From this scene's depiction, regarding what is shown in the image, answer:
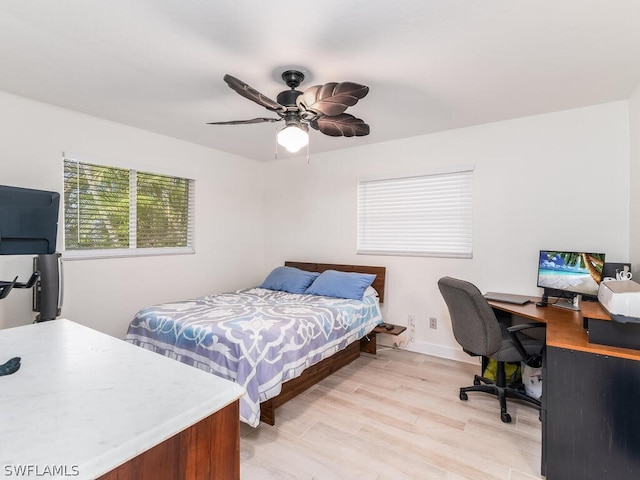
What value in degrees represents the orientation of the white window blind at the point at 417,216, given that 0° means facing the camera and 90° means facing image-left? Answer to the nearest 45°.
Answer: approximately 45°

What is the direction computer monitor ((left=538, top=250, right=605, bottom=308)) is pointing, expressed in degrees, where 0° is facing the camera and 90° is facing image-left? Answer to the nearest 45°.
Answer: approximately 45°

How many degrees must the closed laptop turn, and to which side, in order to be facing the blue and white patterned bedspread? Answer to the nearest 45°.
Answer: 0° — it already faces it

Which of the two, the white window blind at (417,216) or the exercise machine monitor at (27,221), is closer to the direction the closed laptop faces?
the exercise machine monitor

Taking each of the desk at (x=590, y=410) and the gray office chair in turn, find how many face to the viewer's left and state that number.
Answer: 1

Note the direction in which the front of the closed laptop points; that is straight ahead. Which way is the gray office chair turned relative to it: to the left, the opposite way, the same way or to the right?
the opposite way

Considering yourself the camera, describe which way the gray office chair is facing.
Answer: facing away from the viewer and to the right of the viewer

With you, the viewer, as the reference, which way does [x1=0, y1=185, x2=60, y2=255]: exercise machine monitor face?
facing away from the viewer and to the left of the viewer

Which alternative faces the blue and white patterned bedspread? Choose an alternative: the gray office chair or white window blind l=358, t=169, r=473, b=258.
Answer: the white window blind

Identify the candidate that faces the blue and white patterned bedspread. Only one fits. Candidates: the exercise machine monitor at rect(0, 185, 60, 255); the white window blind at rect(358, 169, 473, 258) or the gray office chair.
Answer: the white window blind

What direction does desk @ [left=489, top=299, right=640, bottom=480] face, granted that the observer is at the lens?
facing to the left of the viewer

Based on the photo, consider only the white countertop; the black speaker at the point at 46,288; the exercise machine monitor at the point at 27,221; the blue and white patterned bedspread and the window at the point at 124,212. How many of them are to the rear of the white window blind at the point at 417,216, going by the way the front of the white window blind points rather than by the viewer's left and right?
0

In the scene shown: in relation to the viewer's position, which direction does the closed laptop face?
facing the viewer and to the left of the viewer

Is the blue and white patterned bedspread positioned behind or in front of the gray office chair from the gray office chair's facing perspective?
behind

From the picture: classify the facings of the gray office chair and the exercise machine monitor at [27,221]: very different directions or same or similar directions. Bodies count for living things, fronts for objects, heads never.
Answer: very different directions

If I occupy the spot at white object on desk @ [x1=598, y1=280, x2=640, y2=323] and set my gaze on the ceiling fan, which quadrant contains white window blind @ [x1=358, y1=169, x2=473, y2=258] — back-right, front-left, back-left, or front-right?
front-right

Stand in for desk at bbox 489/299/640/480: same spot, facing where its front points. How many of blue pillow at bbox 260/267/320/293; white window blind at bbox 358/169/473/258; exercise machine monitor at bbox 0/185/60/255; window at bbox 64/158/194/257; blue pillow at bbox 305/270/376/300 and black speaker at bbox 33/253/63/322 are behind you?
0
